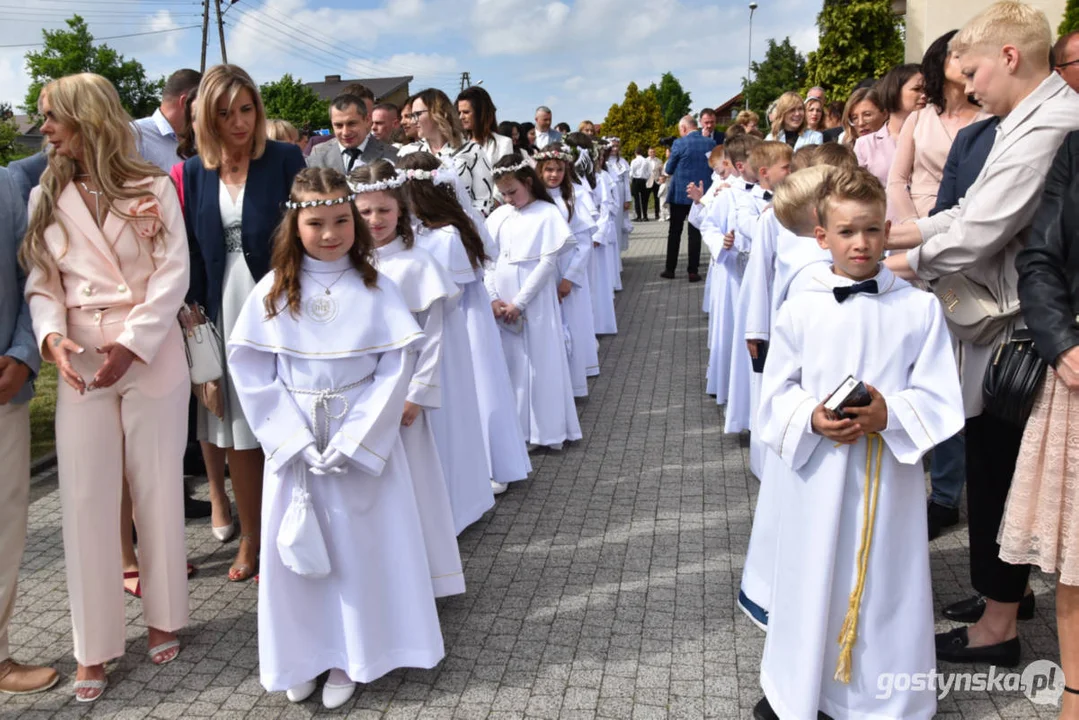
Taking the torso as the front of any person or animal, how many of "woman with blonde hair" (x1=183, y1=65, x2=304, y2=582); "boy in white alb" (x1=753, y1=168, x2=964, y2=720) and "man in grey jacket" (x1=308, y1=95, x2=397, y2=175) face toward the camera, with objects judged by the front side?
3

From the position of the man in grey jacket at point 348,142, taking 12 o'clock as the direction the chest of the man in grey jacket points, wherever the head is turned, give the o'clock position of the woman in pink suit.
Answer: The woman in pink suit is roughly at 1 o'clock from the man in grey jacket.

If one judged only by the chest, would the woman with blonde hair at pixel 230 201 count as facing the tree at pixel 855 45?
no

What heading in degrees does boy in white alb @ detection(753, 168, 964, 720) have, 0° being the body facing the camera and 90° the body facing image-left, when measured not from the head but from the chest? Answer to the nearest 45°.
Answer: approximately 0°

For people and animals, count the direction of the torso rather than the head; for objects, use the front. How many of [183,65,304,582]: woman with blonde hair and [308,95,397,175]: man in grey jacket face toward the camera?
2

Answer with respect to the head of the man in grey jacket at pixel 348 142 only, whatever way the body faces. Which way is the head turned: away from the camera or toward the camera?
toward the camera

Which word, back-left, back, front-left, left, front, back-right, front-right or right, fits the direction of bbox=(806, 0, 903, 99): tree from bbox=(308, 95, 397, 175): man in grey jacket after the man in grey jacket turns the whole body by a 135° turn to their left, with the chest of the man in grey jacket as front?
front

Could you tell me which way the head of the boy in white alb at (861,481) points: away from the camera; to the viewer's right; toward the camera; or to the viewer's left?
toward the camera

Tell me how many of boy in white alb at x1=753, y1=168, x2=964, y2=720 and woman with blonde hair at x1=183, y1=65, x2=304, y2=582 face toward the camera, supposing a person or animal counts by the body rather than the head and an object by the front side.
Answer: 2

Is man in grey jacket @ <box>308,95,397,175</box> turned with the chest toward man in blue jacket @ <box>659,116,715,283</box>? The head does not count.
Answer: no

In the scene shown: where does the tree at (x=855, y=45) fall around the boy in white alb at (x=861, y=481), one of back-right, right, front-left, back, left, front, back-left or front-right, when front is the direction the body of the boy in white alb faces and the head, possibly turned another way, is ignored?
back

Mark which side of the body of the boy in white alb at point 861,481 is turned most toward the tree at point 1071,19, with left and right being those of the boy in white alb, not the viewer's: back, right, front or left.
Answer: back

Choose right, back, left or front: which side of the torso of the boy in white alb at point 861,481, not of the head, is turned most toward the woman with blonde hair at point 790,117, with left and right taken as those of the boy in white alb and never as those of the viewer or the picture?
back

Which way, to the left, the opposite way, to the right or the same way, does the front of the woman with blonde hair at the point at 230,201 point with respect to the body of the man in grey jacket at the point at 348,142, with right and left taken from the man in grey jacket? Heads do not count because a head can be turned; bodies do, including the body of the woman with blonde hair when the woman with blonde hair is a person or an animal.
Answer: the same way

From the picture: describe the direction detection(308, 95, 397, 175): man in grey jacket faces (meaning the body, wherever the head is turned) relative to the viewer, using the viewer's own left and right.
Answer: facing the viewer

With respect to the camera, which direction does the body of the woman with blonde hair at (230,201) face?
toward the camera

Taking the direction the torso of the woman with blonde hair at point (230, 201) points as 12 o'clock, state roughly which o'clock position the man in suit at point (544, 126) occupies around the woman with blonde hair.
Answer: The man in suit is roughly at 7 o'clock from the woman with blonde hair.
